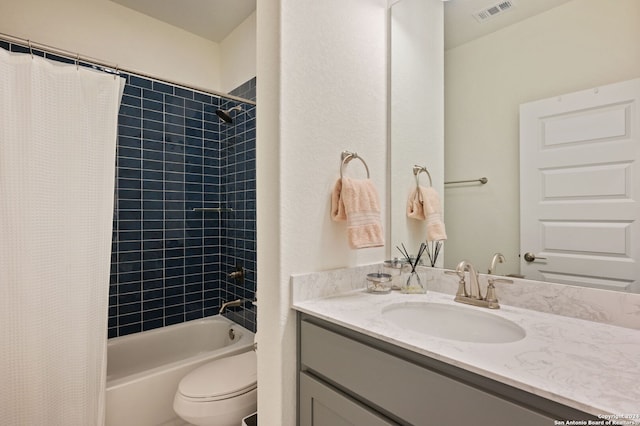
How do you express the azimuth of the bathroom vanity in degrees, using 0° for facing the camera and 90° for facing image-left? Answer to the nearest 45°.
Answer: approximately 45°

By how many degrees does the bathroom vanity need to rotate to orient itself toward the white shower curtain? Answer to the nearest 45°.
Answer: approximately 45° to its right

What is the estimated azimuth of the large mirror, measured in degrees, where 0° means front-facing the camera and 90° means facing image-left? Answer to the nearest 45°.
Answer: approximately 45°

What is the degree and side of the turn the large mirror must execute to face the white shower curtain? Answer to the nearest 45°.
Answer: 0° — it already faces it

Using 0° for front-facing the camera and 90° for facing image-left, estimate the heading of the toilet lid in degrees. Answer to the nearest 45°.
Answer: approximately 45°

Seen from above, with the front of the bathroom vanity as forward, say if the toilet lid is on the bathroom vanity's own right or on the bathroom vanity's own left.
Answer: on the bathroom vanity's own right
